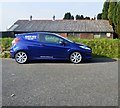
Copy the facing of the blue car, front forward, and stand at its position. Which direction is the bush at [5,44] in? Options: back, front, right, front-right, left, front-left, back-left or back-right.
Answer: back-left

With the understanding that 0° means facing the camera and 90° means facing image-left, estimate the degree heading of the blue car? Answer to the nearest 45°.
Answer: approximately 270°
